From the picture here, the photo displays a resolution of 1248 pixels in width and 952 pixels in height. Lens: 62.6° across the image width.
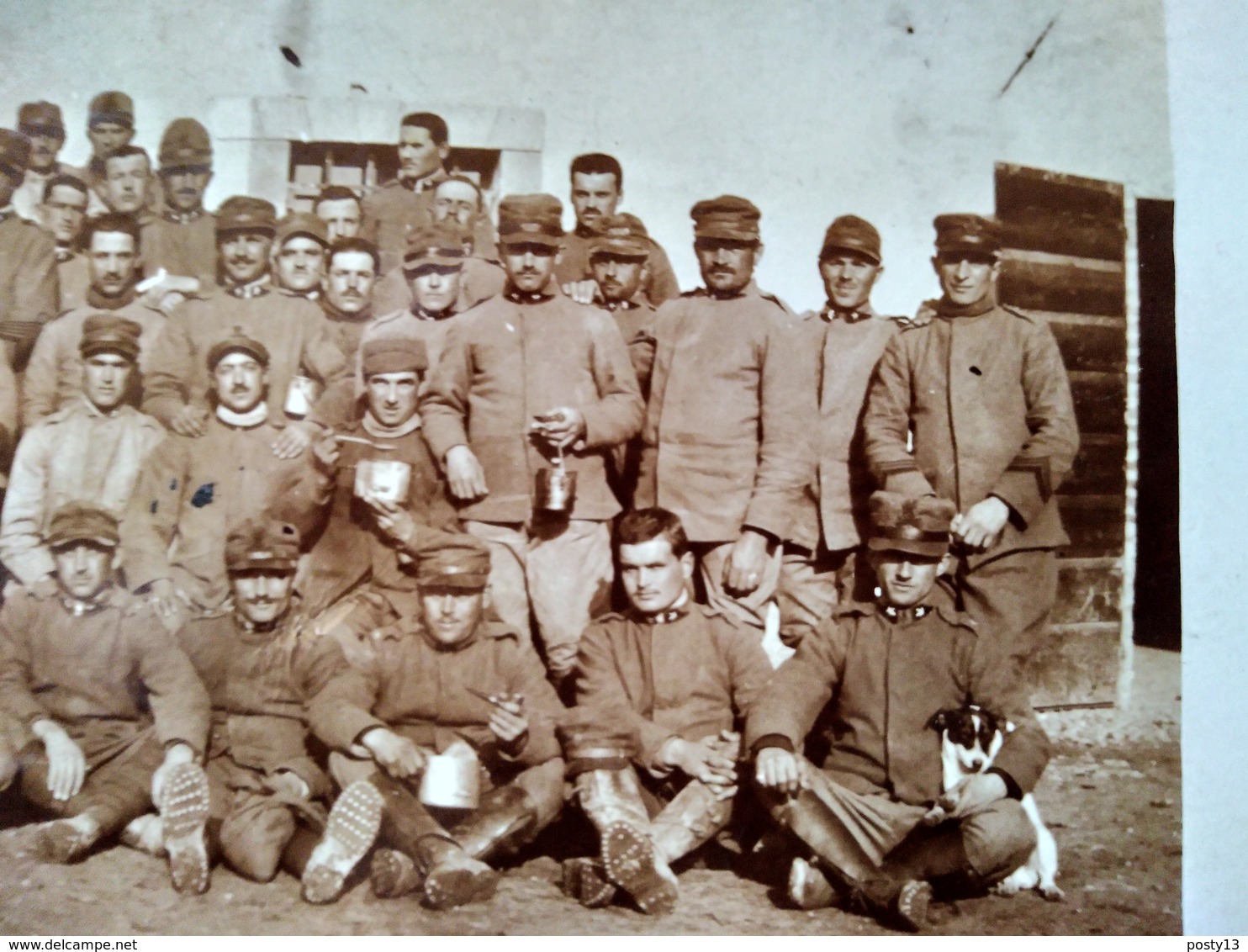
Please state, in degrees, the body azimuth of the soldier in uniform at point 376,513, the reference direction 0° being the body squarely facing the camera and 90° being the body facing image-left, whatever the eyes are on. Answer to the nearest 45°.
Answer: approximately 0°

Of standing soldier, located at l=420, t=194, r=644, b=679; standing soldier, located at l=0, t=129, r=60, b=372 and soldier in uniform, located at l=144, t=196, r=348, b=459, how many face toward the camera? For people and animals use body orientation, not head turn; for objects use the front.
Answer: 3
